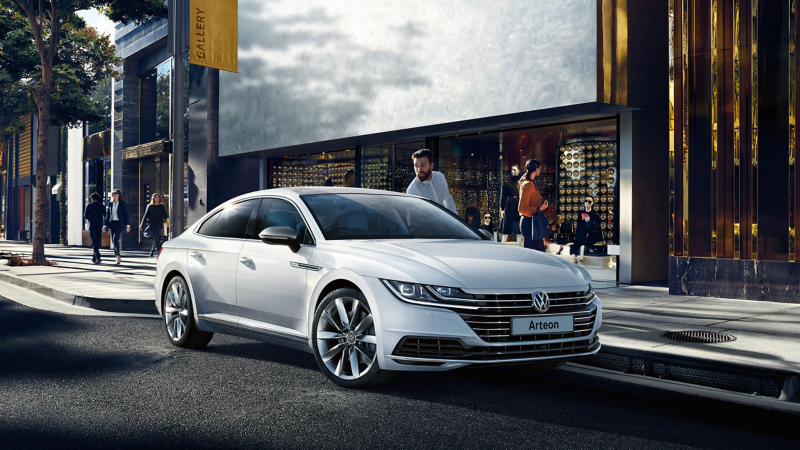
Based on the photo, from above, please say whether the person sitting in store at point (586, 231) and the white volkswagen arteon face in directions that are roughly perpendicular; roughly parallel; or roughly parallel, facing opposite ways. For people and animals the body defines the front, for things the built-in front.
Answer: roughly perpendicular

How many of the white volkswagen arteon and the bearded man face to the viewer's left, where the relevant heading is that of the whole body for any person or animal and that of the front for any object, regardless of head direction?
0

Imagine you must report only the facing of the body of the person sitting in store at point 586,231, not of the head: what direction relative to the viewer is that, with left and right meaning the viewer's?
facing the viewer and to the left of the viewer

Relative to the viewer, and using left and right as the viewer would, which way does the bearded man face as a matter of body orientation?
facing the viewer

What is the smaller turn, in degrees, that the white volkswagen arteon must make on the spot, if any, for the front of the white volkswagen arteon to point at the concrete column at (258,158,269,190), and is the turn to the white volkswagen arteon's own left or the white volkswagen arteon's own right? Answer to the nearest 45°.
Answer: approximately 135° to the white volkswagen arteon's own left

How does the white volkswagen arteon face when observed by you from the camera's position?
facing the viewer and to the right of the viewer

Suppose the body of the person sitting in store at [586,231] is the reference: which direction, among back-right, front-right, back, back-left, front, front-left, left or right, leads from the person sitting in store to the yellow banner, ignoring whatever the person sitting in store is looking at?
front-right

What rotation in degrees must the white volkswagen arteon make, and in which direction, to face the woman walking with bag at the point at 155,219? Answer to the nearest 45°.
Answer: approximately 135° to its left

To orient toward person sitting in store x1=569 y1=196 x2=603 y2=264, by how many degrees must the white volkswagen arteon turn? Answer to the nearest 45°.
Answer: approximately 90° to its left

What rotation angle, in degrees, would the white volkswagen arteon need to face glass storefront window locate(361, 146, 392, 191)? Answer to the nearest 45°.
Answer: approximately 135° to its left

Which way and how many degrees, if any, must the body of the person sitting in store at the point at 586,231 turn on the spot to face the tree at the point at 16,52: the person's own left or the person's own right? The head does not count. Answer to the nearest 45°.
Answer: approximately 45° to the person's own right

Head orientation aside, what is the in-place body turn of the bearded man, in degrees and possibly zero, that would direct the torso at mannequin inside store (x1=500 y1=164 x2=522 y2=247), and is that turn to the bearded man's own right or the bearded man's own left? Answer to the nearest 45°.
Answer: approximately 180°

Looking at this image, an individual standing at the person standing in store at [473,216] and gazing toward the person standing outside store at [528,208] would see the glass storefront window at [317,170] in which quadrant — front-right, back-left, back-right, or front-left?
back-right

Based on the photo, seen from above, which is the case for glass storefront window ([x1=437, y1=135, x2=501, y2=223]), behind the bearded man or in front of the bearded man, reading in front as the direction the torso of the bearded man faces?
behind

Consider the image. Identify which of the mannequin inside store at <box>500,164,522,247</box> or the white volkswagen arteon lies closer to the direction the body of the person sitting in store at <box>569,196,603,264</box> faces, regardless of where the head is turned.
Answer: the white volkswagen arteon

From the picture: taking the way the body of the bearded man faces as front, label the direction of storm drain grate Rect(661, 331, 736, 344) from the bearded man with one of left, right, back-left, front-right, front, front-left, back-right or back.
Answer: front-left
